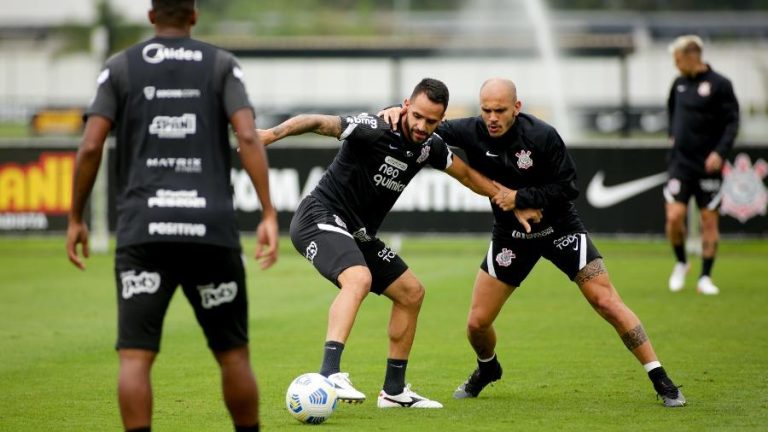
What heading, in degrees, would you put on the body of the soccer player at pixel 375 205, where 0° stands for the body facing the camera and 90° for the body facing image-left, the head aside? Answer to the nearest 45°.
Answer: approximately 315°

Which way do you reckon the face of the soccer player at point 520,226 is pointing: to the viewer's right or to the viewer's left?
to the viewer's left

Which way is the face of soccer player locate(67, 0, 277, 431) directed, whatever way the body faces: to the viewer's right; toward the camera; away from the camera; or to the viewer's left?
away from the camera

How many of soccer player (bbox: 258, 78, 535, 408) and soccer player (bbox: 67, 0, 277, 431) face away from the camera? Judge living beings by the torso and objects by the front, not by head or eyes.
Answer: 1

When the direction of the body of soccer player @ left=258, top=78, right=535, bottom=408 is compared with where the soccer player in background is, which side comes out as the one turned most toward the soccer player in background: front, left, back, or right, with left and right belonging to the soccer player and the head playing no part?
left

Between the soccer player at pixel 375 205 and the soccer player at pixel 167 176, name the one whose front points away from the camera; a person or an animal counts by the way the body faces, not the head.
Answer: the soccer player at pixel 167 176

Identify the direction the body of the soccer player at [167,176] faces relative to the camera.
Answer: away from the camera
